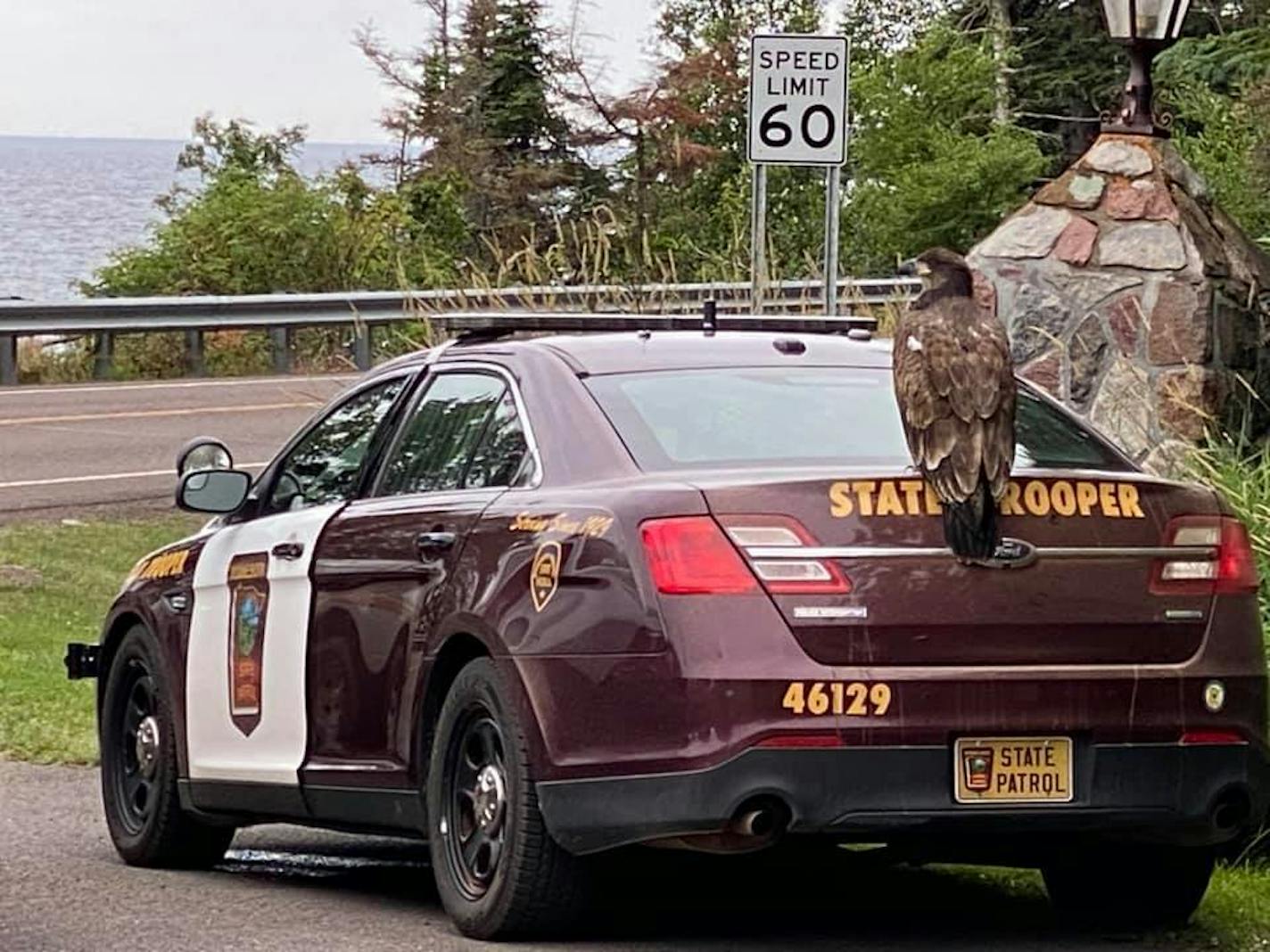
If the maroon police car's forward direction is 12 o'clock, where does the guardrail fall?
The guardrail is roughly at 1 o'clock from the maroon police car.

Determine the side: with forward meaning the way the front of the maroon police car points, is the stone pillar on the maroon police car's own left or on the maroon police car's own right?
on the maroon police car's own right

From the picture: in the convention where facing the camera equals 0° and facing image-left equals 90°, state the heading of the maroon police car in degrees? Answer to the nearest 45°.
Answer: approximately 135°

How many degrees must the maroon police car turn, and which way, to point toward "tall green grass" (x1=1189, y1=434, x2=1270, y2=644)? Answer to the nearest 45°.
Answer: approximately 90° to its right

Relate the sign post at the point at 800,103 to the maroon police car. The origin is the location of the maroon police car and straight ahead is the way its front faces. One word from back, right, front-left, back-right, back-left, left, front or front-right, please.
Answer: front-right

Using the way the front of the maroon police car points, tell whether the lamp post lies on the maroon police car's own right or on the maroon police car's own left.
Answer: on the maroon police car's own right
